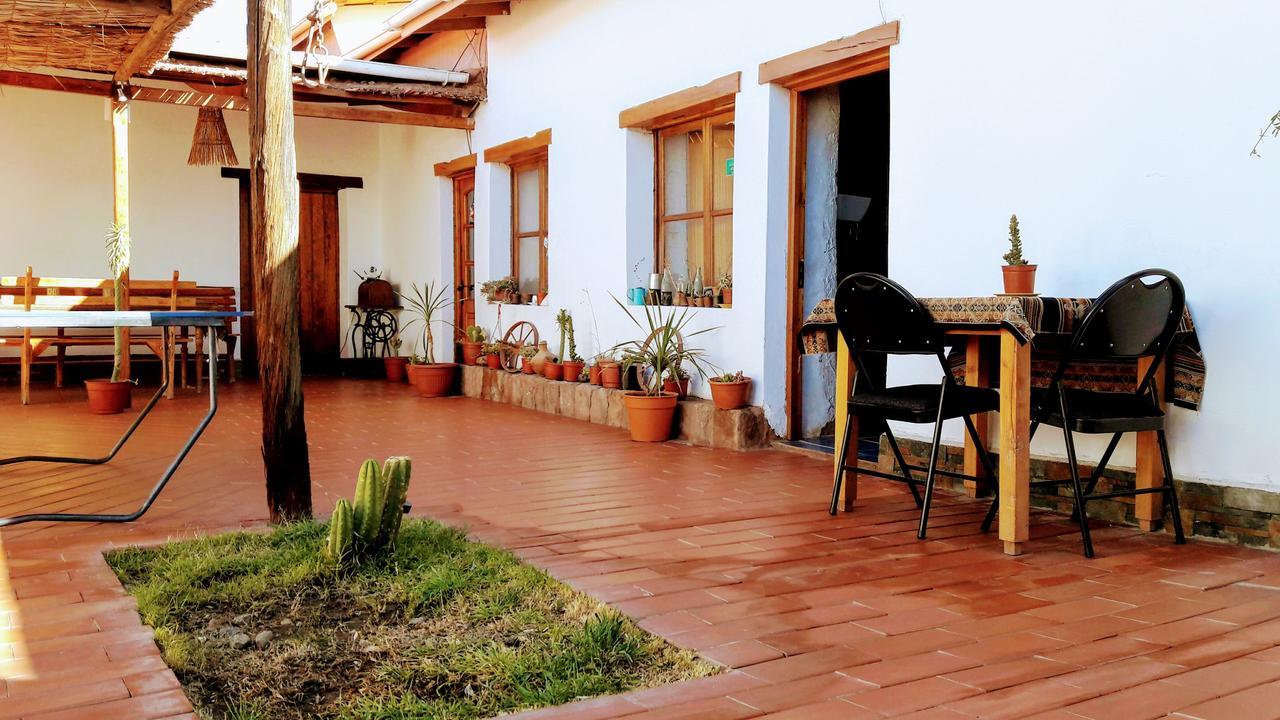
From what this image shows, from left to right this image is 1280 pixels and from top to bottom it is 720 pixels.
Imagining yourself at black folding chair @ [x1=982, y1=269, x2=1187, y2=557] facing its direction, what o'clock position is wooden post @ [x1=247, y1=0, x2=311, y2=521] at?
The wooden post is roughly at 10 o'clock from the black folding chair.

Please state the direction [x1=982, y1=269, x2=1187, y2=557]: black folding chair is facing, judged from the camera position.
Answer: facing away from the viewer and to the left of the viewer

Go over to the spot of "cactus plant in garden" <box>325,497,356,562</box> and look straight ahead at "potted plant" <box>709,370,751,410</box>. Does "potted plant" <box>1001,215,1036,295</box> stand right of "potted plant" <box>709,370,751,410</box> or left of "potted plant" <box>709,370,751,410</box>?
right

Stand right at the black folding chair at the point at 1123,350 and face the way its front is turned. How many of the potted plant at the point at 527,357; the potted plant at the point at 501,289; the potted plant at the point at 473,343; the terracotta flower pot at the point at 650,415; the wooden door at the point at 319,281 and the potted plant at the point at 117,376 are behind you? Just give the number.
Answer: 0

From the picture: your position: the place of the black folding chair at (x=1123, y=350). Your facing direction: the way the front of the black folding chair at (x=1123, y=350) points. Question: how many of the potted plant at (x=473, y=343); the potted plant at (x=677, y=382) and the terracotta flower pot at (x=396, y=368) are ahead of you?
3

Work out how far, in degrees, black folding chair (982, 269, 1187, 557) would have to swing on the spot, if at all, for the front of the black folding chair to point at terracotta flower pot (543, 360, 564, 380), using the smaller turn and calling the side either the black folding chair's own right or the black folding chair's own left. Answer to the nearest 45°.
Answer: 0° — it already faces it

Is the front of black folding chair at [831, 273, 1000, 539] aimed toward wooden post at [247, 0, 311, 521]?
no

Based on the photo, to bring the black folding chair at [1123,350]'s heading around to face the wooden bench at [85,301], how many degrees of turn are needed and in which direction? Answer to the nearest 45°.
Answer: approximately 45° to its left

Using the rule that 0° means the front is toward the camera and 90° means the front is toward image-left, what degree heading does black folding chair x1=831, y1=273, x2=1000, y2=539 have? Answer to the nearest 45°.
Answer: approximately 225°

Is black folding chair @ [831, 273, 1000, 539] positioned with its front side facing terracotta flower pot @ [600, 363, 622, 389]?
no

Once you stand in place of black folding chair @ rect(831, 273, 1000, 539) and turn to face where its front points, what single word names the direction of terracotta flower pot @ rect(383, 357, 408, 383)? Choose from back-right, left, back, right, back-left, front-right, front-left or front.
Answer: left

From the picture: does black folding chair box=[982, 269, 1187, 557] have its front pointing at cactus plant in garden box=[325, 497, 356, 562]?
no

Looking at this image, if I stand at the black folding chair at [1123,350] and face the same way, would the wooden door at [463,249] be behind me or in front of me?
in front
